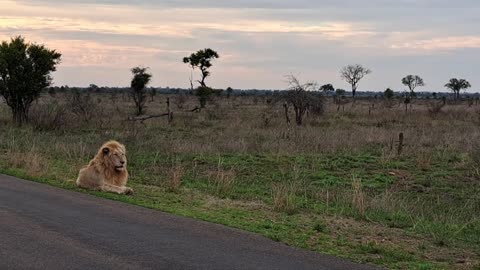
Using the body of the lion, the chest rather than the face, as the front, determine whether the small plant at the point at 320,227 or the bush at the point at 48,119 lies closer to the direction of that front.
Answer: the small plant

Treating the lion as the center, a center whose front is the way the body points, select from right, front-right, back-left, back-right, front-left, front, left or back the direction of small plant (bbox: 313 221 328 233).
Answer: front

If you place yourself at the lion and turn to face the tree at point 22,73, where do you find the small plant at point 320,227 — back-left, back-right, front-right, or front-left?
back-right

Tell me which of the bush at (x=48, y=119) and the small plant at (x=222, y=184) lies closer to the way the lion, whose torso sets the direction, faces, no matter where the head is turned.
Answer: the small plant

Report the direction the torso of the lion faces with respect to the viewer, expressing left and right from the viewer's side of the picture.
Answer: facing the viewer and to the right of the viewer

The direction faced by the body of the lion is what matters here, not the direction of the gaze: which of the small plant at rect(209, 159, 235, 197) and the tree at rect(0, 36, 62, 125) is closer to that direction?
the small plant

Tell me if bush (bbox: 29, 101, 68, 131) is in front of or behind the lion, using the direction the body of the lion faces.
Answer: behind

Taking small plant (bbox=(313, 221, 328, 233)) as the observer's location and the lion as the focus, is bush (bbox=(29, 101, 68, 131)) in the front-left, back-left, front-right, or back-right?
front-right

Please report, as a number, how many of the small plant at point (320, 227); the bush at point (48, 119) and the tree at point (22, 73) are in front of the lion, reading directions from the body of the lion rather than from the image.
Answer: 1

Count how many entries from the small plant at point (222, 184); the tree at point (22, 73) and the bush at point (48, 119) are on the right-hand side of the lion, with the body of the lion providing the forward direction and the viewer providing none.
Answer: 0

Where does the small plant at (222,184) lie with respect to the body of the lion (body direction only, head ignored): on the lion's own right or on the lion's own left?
on the lion's own left

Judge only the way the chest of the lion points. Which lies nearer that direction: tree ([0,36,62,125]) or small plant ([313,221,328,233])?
the small plant

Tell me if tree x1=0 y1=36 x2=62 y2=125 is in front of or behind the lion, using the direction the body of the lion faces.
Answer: behind
